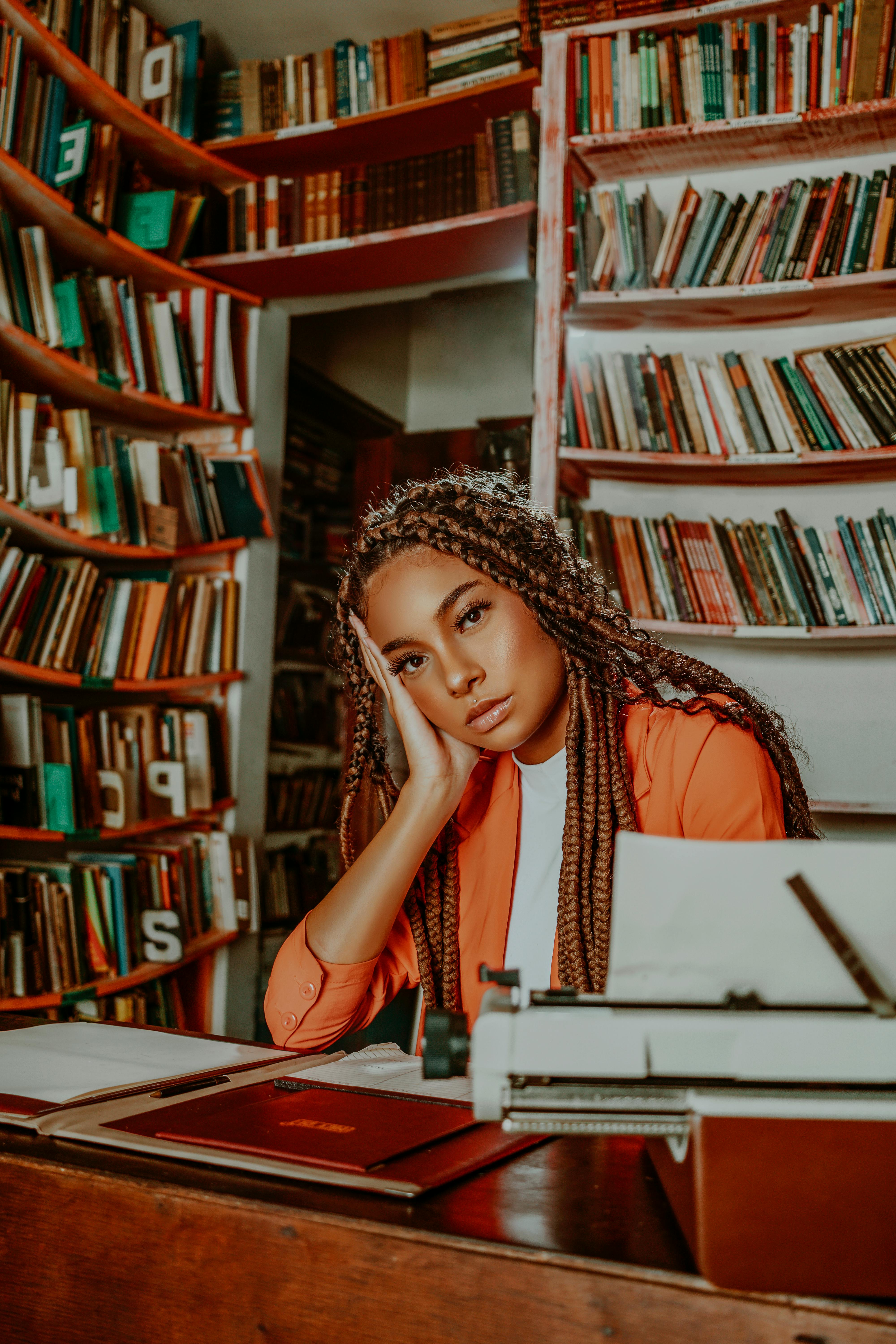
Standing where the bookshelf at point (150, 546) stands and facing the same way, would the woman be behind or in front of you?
in front

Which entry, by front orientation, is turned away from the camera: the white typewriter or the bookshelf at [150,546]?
the white typewriter

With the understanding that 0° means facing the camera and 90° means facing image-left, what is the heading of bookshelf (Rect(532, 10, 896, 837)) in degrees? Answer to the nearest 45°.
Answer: approximately 45°

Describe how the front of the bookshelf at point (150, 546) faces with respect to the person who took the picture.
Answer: facing the viewer and to the right of the viewer

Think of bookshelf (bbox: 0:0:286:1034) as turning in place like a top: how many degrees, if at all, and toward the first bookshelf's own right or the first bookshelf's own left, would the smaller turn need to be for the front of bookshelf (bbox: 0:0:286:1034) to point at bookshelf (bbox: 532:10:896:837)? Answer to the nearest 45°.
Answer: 0° — it already faces it

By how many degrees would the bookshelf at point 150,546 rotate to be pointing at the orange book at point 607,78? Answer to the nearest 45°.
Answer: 0° — it already faces it

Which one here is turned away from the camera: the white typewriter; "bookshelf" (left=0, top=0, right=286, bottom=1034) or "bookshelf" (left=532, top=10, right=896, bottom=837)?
the white typewriter

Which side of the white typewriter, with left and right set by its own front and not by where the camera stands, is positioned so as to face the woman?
front

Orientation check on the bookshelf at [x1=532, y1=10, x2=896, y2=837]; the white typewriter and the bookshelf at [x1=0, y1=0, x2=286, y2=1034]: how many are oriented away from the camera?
1

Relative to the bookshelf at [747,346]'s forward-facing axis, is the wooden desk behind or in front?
in front

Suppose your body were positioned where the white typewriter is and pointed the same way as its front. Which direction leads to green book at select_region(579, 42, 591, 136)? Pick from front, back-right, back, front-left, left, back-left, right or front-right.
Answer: front

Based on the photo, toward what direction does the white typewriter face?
away from the camera

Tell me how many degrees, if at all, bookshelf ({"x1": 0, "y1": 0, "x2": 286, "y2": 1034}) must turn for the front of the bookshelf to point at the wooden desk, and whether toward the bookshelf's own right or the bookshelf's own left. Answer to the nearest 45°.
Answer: approximately 45° to the bookshelf's own right
